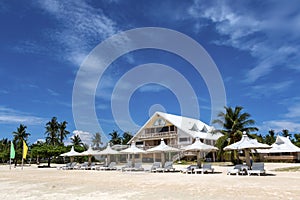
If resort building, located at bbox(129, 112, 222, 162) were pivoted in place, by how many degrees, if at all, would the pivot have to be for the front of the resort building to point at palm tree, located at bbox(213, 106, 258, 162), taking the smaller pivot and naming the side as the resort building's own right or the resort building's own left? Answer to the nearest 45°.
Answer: approximately 90° to the resort building's own left

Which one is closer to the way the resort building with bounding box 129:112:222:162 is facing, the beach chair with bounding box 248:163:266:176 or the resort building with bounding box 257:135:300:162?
the beach chair

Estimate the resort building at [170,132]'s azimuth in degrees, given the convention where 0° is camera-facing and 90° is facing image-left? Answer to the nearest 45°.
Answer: approximately 45°

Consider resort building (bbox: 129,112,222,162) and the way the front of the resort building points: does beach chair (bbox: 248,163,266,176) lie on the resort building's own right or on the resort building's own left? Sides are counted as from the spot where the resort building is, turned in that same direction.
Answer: on the resort building's own left

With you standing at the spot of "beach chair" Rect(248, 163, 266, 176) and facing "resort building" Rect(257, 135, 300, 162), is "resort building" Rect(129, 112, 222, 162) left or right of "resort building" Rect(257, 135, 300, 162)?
left

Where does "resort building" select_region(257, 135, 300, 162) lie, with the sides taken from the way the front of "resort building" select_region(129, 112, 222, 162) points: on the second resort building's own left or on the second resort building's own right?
on the second resort building's own left
